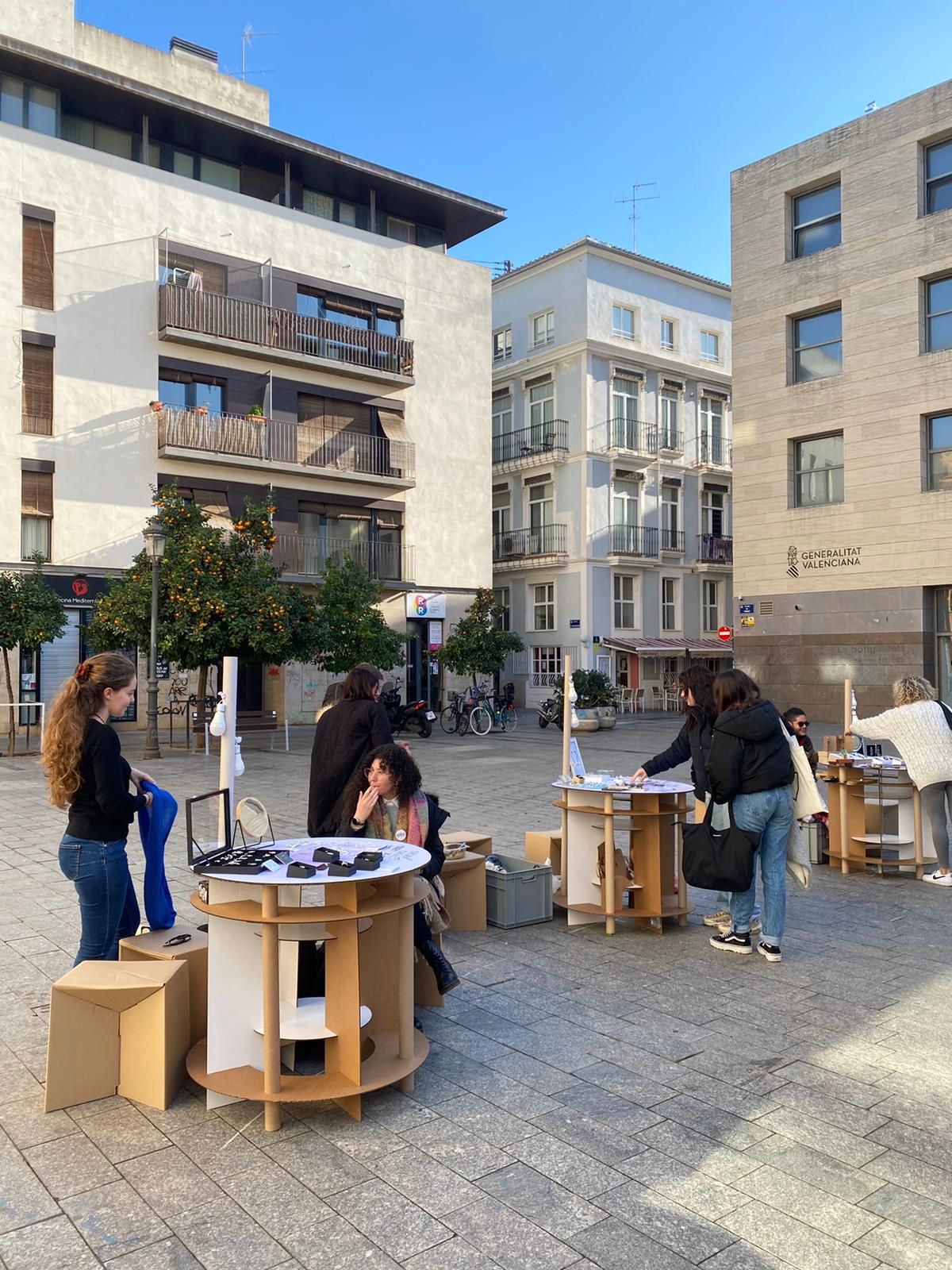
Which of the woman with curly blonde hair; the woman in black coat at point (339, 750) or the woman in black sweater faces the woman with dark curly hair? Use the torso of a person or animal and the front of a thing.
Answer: the woman in black sweater

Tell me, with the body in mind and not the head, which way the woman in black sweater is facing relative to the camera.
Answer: to the viewer's right

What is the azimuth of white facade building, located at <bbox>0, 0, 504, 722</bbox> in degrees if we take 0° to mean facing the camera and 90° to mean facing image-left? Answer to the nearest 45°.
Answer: approximately 315°

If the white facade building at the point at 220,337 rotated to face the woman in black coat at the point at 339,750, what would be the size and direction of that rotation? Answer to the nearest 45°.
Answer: approximately 45° to its right

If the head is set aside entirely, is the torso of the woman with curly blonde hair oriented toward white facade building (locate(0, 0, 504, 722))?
yes

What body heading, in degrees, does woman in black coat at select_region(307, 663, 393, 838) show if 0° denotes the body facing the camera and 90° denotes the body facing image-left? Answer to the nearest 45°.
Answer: approximately 225°

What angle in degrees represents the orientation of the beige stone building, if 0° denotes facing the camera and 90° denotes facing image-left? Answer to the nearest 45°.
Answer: approximately 45°

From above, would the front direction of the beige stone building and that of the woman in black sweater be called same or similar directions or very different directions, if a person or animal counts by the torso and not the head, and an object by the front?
very different directions

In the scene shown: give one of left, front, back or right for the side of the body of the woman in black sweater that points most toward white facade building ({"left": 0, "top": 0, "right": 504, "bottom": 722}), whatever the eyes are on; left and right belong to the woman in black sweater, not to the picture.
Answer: left
